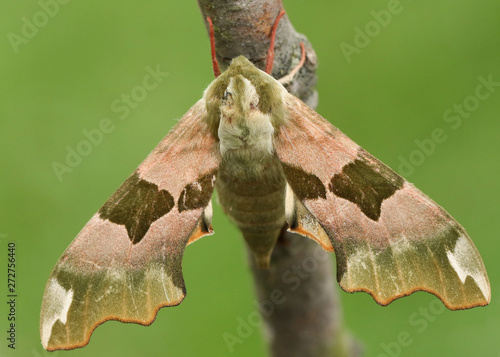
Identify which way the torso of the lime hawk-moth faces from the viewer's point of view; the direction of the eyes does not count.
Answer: away from the camera
